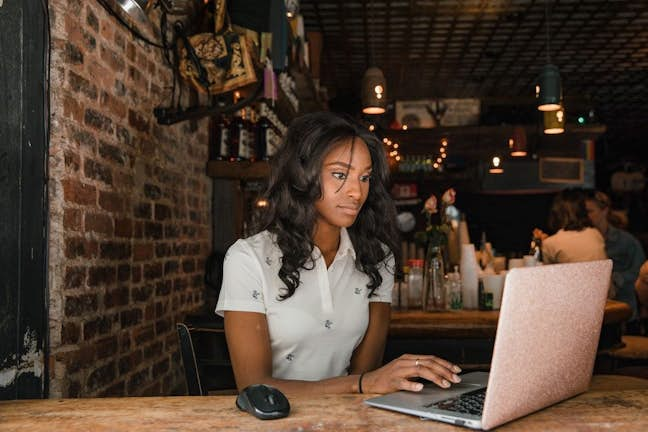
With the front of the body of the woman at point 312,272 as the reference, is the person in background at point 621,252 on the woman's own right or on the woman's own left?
on the woman's own left

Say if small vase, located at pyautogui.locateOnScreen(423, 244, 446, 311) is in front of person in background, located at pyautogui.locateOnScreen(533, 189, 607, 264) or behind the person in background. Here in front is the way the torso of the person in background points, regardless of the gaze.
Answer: behind

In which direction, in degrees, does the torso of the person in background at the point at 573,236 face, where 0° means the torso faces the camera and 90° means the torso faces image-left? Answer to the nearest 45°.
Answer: approximately 180°

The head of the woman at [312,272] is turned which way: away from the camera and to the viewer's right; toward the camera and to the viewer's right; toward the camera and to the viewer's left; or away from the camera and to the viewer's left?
toward the camera and to the viewer's right

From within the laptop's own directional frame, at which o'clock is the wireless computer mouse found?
The wireless computer mouse is roughly at 10 o'clock from the laptop.

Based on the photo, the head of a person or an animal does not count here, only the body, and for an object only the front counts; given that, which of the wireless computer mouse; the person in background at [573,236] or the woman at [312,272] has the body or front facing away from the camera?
the person in background

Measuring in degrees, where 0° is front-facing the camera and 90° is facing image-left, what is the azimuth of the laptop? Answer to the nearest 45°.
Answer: approximately 135°

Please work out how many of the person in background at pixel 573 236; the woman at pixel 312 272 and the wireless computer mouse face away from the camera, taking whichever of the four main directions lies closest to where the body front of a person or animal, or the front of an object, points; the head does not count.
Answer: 1

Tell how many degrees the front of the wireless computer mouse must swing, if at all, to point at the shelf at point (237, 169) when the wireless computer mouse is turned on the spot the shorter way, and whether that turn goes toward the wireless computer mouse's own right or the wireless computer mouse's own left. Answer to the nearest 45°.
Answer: approximately 135° to the wireless computer mouse's own left

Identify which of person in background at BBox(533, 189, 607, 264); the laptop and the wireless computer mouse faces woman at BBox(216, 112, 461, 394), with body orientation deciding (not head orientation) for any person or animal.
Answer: the laptop

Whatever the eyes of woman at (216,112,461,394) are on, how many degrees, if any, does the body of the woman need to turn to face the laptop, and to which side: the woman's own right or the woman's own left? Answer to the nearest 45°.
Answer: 0° — they already face it

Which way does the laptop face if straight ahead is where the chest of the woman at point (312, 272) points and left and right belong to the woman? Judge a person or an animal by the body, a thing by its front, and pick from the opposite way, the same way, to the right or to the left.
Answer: the opposite way

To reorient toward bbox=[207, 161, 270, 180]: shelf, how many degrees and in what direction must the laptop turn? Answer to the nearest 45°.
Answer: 0° — it already faces it

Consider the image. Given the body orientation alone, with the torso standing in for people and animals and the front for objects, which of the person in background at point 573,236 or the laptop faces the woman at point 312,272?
the laptop
